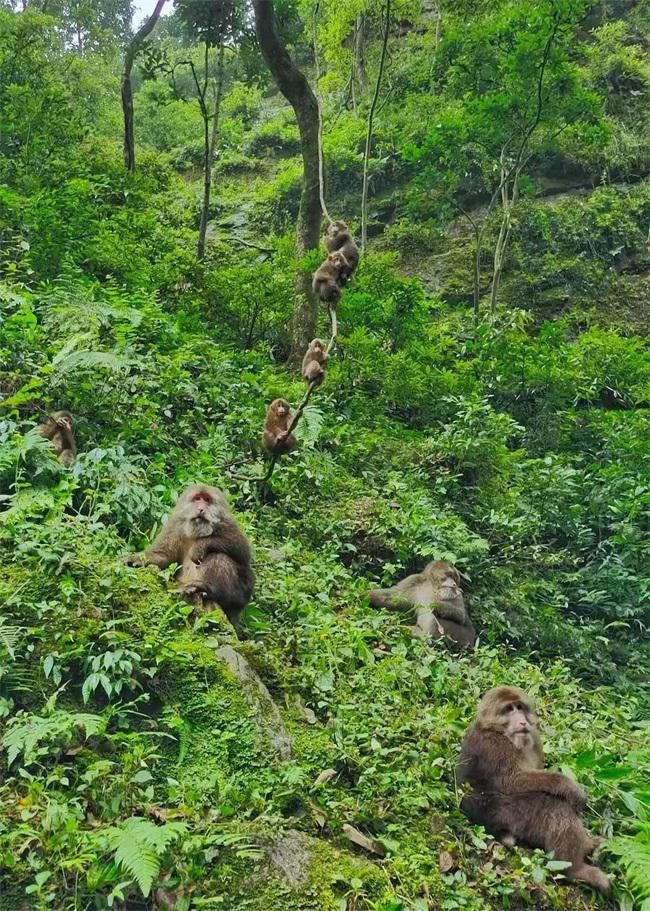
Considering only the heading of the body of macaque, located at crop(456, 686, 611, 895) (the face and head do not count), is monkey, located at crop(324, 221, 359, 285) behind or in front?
behind

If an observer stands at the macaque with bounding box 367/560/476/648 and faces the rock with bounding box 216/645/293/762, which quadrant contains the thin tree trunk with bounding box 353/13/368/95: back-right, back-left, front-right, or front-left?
back-right

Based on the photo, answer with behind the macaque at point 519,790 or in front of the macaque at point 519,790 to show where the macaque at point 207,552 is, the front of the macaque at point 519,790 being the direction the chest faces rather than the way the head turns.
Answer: behind

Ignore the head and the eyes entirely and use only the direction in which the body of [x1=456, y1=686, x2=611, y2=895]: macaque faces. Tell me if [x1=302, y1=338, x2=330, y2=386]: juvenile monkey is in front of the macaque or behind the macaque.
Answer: behind

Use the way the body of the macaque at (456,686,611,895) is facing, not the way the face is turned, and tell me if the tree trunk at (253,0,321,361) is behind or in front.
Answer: behind
